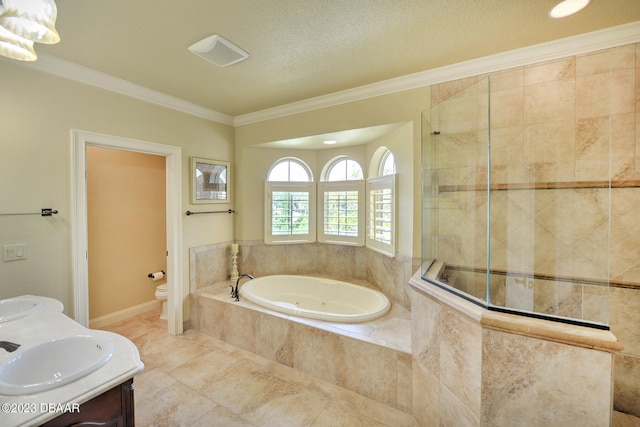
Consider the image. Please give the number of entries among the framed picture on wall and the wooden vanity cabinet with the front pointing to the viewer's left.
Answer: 0

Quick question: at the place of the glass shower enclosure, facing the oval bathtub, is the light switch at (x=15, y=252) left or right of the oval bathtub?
left

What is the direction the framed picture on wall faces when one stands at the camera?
facing the viewer and to the right of the viewer

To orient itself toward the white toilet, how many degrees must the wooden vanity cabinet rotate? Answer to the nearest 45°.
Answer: approximately 135° to its left

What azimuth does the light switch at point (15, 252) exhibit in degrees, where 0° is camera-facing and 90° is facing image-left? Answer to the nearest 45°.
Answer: approximately 315°

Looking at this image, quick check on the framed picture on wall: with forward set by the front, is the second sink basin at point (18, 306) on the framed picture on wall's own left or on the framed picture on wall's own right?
on the framed picture on wall's own right

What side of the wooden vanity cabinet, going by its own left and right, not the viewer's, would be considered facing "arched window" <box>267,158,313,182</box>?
left

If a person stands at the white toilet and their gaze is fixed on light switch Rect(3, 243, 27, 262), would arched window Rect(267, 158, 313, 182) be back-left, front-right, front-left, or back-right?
back-left

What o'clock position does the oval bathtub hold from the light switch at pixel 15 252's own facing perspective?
The oval bathtub is roughly at 11 o'clock from the light switch.

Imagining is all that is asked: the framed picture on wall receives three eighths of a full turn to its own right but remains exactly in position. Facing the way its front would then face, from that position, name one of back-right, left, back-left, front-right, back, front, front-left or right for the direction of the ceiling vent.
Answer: left

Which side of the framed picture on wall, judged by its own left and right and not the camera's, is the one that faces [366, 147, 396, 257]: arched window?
front

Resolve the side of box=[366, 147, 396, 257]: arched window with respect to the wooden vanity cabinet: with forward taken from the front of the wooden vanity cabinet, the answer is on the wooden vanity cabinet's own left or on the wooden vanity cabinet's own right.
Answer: on the wooden vanity cabinet's own left

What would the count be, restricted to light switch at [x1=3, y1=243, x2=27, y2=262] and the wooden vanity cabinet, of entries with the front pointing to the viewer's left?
0

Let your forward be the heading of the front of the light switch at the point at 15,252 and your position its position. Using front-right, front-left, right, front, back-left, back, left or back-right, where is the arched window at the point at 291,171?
front-left
